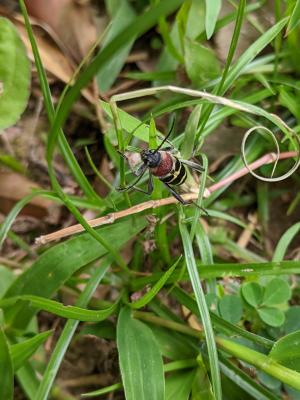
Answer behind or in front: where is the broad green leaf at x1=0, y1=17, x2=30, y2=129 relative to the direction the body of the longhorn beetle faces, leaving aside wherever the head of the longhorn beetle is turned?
in front

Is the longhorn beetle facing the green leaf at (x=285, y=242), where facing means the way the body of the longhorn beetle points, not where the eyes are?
no

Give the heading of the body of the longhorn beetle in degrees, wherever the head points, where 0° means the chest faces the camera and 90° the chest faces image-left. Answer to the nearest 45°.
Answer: approximately 135°

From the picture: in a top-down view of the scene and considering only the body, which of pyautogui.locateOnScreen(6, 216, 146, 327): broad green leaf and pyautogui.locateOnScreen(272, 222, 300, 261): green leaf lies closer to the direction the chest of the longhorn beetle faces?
the broad green leaf

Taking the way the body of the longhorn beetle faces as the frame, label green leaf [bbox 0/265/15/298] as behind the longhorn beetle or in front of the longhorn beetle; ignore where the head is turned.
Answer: in front
